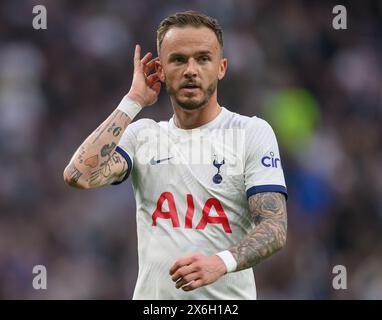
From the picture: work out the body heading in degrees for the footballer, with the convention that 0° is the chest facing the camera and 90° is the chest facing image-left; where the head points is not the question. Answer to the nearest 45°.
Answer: approximately 0°
